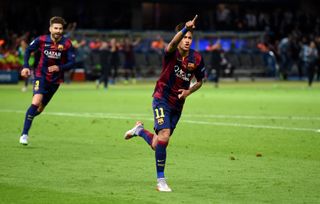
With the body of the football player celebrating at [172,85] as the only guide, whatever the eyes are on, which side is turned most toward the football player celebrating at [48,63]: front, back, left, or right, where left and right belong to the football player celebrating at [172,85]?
back

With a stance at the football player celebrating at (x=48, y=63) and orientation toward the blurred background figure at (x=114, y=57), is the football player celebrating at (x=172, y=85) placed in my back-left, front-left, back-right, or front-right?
back-right

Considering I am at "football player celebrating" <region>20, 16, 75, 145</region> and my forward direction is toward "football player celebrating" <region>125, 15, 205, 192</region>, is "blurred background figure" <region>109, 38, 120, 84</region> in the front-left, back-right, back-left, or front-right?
back-left

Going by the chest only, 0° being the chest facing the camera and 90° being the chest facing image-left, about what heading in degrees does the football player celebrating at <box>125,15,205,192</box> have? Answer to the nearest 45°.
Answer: approximately 315°

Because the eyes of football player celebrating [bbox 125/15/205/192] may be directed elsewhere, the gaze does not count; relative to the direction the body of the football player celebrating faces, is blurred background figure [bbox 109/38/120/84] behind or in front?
behind
